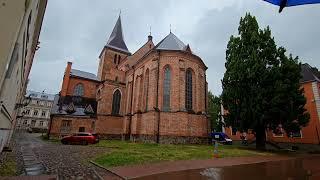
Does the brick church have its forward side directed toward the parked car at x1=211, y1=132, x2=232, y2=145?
no

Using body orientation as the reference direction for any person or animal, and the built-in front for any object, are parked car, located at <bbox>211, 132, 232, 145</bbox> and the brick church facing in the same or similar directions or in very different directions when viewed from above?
very different directions

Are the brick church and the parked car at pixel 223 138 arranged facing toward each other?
no

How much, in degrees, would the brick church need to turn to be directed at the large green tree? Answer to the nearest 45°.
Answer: approximately 180°

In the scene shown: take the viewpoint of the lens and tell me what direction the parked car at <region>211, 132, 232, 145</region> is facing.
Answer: facing the viewer and to the right of the viewer

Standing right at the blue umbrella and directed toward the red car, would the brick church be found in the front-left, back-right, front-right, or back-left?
front-right

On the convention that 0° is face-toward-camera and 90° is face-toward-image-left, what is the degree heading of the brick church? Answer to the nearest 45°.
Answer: approximately 135°

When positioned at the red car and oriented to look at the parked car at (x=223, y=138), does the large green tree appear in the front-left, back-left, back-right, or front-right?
front-right
